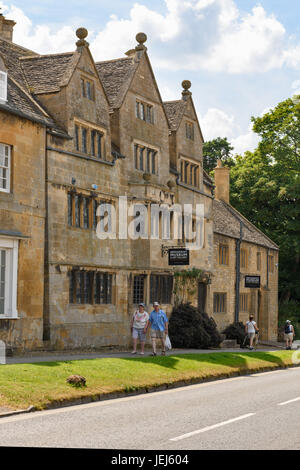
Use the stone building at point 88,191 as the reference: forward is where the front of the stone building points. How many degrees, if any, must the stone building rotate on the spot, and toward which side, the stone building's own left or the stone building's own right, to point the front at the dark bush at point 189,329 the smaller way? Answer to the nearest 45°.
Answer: approximately 90° to the stone building's own left

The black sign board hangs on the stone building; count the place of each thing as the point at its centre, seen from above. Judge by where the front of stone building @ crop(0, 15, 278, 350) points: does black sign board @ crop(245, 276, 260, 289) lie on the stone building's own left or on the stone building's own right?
on the stone building's own left
